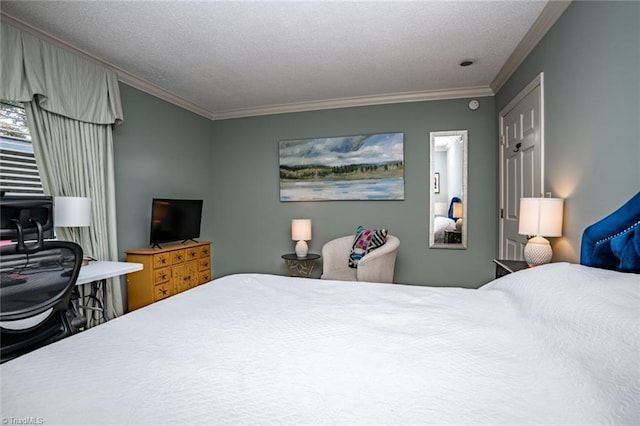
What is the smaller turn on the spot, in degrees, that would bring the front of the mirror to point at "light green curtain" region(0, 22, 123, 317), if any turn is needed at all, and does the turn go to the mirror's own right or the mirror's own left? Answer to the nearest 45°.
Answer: approximately 45° to the mirror's own right

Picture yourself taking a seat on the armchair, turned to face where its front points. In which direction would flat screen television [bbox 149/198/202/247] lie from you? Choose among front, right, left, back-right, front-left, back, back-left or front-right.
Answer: front-right

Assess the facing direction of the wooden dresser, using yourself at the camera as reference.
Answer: facing the viewer and to the right of the viewer

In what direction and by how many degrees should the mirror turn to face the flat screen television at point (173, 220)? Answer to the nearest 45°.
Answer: approximately 45° to its right

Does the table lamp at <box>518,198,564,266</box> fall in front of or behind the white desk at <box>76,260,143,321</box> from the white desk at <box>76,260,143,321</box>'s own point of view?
in front

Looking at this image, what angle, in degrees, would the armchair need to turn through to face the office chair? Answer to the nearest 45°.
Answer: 0° — it already faces it

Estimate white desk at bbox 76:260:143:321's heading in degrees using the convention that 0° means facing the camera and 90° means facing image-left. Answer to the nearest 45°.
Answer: approximately 315°

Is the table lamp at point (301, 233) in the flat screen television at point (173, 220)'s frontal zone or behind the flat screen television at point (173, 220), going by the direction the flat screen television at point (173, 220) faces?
frontal zone

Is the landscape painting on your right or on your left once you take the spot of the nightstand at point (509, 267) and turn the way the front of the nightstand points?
on your right

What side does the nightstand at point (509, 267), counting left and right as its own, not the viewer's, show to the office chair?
front

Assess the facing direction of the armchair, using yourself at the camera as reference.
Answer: facing the viewer and to the left of the viewer

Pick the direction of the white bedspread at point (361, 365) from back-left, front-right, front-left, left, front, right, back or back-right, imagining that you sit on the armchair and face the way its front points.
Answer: front-left

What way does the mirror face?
toward the camera

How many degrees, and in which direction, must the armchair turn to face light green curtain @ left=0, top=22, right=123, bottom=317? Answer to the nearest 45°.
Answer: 0° — it already faces it

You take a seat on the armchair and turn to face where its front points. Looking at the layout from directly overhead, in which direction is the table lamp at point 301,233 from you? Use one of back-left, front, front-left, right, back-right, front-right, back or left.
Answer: right

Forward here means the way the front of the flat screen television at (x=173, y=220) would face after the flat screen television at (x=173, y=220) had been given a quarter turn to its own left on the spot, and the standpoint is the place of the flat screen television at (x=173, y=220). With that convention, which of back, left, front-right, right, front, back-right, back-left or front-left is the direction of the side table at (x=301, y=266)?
front-right

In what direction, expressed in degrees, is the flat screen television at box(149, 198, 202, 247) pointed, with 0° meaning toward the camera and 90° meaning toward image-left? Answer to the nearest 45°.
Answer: approximately 315°
